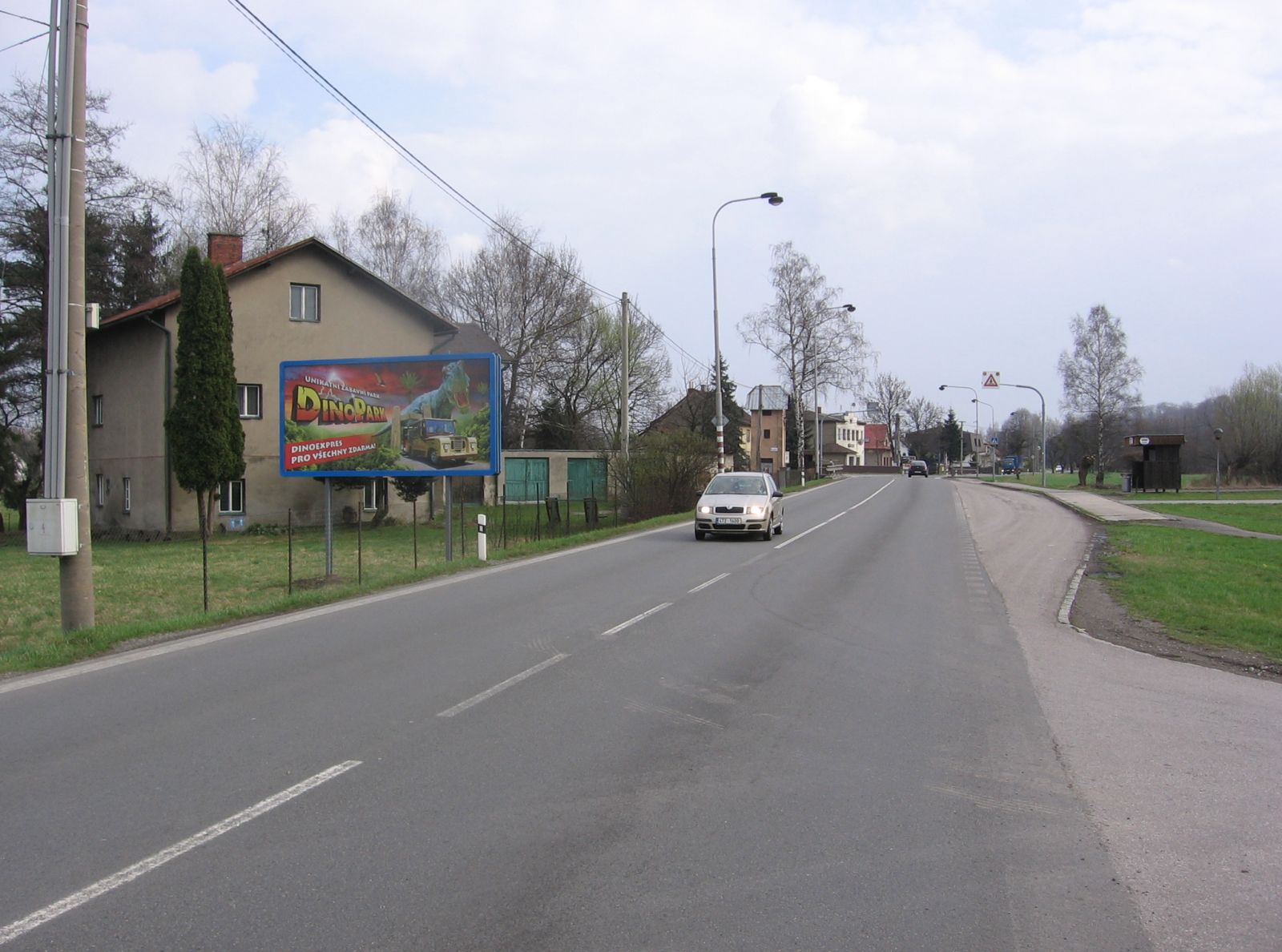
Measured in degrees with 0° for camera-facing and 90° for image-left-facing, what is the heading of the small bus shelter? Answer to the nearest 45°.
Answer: approximately 90°

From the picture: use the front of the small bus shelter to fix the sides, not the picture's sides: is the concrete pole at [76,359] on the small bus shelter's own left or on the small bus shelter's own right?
on the small bus shelter's own left

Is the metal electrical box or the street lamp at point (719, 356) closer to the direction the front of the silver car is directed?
the metal electrical box

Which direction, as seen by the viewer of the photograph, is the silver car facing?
facing the viewer

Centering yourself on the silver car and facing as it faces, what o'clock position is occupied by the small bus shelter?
The small bus shelter is roughly at 7 o'clock from the silver car.

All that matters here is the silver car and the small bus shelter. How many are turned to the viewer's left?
1

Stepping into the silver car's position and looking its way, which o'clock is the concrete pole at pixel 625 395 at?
The concrete pole is roughly at 5 o'clock from the silver car.

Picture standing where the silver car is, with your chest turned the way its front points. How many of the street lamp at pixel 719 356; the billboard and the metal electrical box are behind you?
1

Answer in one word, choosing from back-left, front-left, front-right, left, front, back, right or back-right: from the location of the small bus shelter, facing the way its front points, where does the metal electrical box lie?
left

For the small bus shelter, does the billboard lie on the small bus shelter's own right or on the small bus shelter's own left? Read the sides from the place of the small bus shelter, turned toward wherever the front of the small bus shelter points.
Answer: on the small bus shelter's own left

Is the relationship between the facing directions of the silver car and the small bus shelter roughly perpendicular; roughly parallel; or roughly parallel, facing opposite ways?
roughly perpendicular

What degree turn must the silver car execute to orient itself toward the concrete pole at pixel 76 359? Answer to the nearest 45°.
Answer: approximately 45° to its right

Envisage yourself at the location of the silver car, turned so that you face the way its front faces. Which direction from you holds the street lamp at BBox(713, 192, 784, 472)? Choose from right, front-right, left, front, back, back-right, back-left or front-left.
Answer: back

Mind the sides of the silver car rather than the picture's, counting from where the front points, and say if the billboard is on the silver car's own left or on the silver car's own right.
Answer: on the silver car's own right
